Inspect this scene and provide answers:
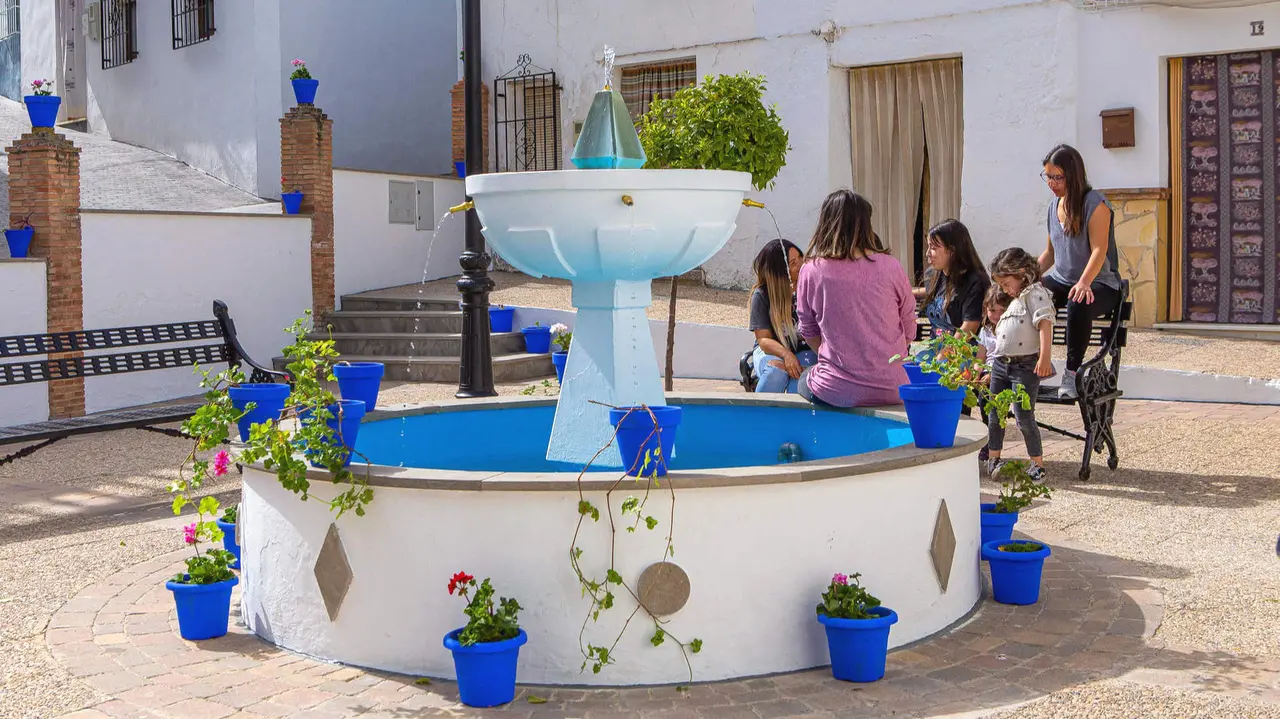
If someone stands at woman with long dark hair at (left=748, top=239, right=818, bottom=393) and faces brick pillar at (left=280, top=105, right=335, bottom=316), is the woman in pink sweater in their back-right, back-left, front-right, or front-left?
back-left

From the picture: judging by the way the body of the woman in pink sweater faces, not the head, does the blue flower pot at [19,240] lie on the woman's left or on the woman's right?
on the woman's left

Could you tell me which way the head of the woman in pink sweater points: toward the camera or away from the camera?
away from the camera

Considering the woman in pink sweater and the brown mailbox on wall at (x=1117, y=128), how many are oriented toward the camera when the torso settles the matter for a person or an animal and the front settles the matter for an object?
1

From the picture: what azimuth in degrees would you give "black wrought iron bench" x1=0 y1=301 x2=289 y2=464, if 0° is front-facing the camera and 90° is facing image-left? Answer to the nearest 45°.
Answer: approximately 315°

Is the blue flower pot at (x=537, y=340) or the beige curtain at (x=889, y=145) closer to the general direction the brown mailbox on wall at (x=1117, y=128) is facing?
the blue flower pot

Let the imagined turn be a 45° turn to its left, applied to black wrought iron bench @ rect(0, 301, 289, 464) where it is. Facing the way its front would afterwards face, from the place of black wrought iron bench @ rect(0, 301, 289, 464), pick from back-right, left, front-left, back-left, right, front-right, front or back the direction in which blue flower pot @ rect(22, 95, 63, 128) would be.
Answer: left

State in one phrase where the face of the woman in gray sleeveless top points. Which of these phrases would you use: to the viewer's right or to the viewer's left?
to the viewer's left

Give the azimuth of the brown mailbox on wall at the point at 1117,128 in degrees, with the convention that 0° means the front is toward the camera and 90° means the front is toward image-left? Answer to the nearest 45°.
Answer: approximately 0°

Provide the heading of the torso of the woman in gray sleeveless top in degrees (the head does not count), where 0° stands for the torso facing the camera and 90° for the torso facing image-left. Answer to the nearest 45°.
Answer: approximately 45°
